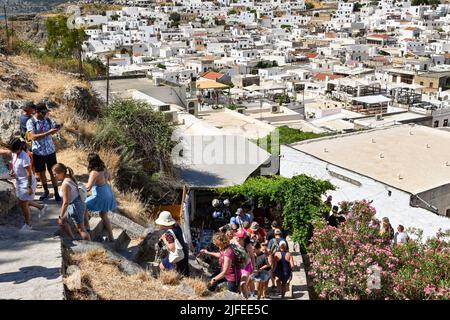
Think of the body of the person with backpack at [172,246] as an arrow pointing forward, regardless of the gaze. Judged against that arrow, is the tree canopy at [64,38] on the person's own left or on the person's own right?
on the person's own right

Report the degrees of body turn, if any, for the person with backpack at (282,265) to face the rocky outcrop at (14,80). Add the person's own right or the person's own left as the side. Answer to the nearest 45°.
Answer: approximately 45° to the person's own left

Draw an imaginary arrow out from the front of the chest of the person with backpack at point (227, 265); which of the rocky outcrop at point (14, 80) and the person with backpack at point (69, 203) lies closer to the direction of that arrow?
the person with backpack

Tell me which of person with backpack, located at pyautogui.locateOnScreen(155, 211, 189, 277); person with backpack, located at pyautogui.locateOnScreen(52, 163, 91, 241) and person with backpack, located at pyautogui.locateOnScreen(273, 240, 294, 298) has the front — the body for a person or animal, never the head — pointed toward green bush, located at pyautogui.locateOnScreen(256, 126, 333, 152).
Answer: person with backpack, located at pyautogui.locateOnScreen(273, 240, 294, 298)

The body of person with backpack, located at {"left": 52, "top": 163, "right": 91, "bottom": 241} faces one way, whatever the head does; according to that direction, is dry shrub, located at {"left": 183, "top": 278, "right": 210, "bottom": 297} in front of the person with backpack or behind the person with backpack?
behind

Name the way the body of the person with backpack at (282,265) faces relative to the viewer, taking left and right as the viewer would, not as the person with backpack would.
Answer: facing away from the viewer
